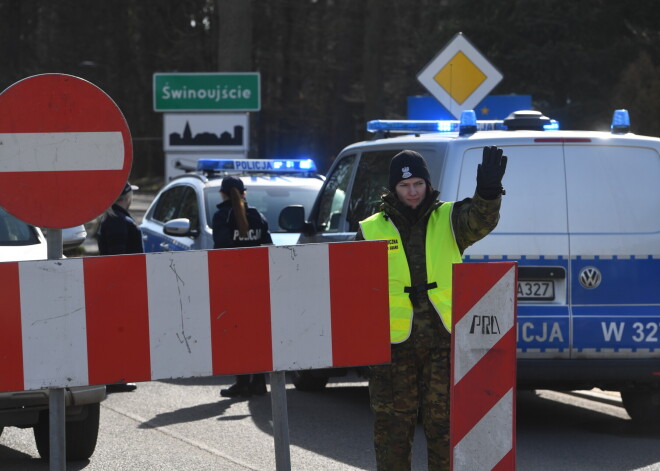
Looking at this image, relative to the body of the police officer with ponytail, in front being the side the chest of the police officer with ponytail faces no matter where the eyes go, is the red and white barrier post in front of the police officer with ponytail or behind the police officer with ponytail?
behind

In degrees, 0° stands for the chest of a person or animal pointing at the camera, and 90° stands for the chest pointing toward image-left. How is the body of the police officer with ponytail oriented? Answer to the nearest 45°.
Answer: approximately 135°

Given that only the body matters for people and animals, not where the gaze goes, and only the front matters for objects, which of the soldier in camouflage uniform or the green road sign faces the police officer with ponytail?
the green road sign

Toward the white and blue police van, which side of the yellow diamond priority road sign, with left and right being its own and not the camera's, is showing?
front
